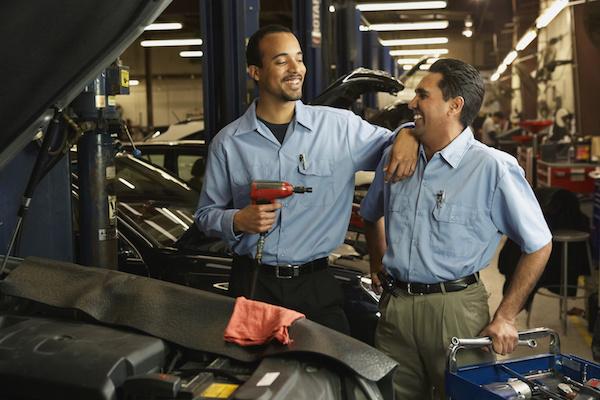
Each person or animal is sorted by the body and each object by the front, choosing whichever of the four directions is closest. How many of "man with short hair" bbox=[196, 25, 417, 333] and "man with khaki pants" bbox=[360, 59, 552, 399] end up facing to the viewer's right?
0

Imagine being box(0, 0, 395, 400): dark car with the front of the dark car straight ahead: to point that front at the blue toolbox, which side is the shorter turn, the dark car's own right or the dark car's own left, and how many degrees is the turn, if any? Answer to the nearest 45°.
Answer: approximately 45° to the dark car's own left

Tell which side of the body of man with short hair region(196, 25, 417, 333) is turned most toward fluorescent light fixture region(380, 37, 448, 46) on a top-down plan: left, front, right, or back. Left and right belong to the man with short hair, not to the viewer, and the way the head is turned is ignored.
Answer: back

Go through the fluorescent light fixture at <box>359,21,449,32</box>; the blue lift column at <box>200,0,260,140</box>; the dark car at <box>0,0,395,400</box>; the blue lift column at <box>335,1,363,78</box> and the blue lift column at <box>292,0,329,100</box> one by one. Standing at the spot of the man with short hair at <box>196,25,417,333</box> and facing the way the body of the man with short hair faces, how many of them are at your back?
4

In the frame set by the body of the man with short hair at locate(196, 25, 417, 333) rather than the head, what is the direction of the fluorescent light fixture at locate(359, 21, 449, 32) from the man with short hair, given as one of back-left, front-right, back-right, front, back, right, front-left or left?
back

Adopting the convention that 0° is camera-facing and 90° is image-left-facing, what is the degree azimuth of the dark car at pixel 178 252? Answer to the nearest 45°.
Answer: approximately 315°

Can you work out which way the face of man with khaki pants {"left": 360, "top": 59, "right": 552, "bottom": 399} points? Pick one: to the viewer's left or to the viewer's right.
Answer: to the viewer's left

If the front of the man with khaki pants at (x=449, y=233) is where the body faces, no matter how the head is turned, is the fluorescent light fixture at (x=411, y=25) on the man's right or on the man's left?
on the man's right

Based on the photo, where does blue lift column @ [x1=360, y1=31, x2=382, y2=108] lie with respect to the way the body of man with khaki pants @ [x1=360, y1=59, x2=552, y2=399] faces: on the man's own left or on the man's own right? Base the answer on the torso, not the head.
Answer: on the man's own right

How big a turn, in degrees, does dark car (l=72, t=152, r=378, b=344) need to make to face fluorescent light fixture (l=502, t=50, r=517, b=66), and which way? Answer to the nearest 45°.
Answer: approximately 90° to its left

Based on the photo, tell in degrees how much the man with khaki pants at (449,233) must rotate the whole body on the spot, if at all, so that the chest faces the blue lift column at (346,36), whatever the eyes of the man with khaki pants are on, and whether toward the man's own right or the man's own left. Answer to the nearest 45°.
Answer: approximately 135° to the man's own right

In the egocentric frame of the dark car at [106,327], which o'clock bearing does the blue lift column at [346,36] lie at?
The blue lift column is roughly at 8 o'clock from the dark car.

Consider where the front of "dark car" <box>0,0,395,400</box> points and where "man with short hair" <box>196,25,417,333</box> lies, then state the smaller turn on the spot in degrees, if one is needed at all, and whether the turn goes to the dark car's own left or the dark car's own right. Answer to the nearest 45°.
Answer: approximately 90° to the dark car's own left
